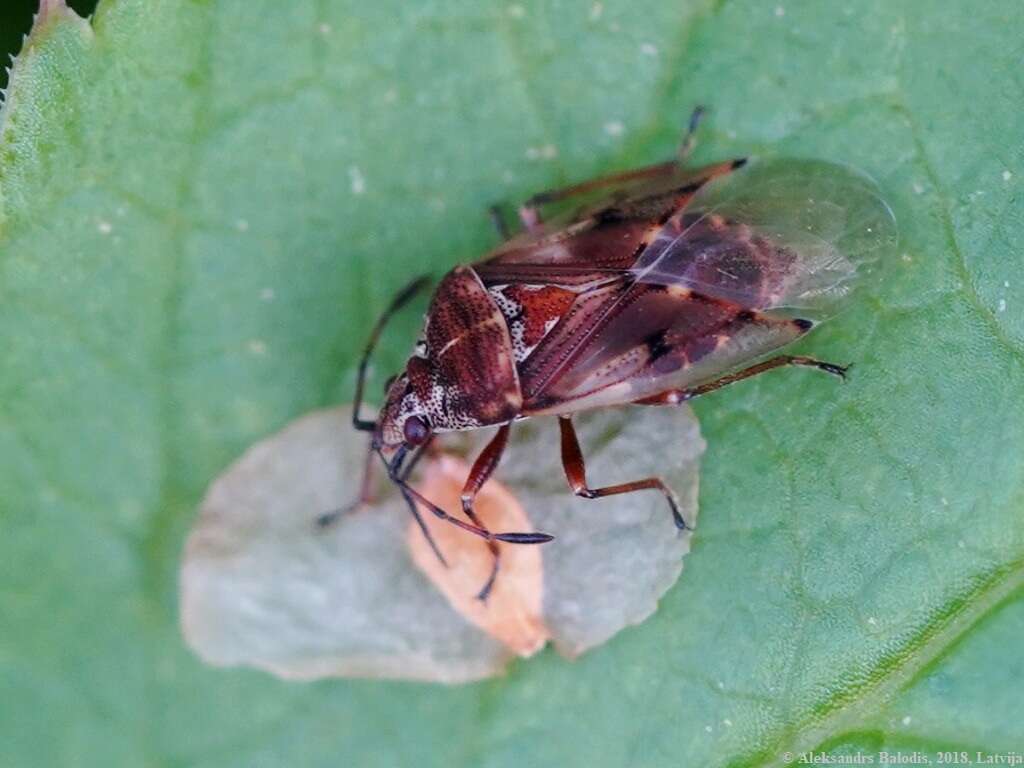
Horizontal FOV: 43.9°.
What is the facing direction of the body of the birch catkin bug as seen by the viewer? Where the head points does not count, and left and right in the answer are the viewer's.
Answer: facing the viewer and to the left of the viewer
